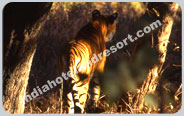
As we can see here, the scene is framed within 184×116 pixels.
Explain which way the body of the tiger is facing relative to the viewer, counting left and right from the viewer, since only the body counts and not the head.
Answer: facing away from the viewer and to the right of the viewer

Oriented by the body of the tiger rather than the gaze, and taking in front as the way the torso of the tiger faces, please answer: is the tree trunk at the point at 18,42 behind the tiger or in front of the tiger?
behind
